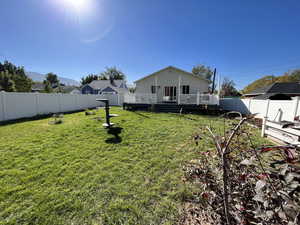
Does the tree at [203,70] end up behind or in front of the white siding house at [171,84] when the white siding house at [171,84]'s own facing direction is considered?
behind

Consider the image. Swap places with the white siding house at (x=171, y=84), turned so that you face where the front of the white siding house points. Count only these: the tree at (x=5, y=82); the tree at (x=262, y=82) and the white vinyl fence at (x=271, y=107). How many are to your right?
1

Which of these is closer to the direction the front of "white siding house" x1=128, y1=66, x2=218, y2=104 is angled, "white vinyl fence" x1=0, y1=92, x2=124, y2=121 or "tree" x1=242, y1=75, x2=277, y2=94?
the white vinyl fence

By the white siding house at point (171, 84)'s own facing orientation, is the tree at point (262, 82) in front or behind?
behind

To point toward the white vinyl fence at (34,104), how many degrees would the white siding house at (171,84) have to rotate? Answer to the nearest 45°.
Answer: approximately 45° to its right

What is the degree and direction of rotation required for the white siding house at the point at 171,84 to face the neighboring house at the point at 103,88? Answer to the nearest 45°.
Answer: approximately 135° to its right

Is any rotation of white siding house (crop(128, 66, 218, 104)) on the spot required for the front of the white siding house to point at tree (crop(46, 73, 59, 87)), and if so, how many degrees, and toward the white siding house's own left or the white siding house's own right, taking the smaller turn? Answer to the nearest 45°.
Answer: approximately 135° to the white siding house's own right

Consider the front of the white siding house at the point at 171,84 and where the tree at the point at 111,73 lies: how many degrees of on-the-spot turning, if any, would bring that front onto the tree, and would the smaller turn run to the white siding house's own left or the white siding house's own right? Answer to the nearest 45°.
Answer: approximately 135° to the white siding house's own right

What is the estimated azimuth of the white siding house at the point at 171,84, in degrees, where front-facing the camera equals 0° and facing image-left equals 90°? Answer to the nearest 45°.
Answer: approximately 0°
